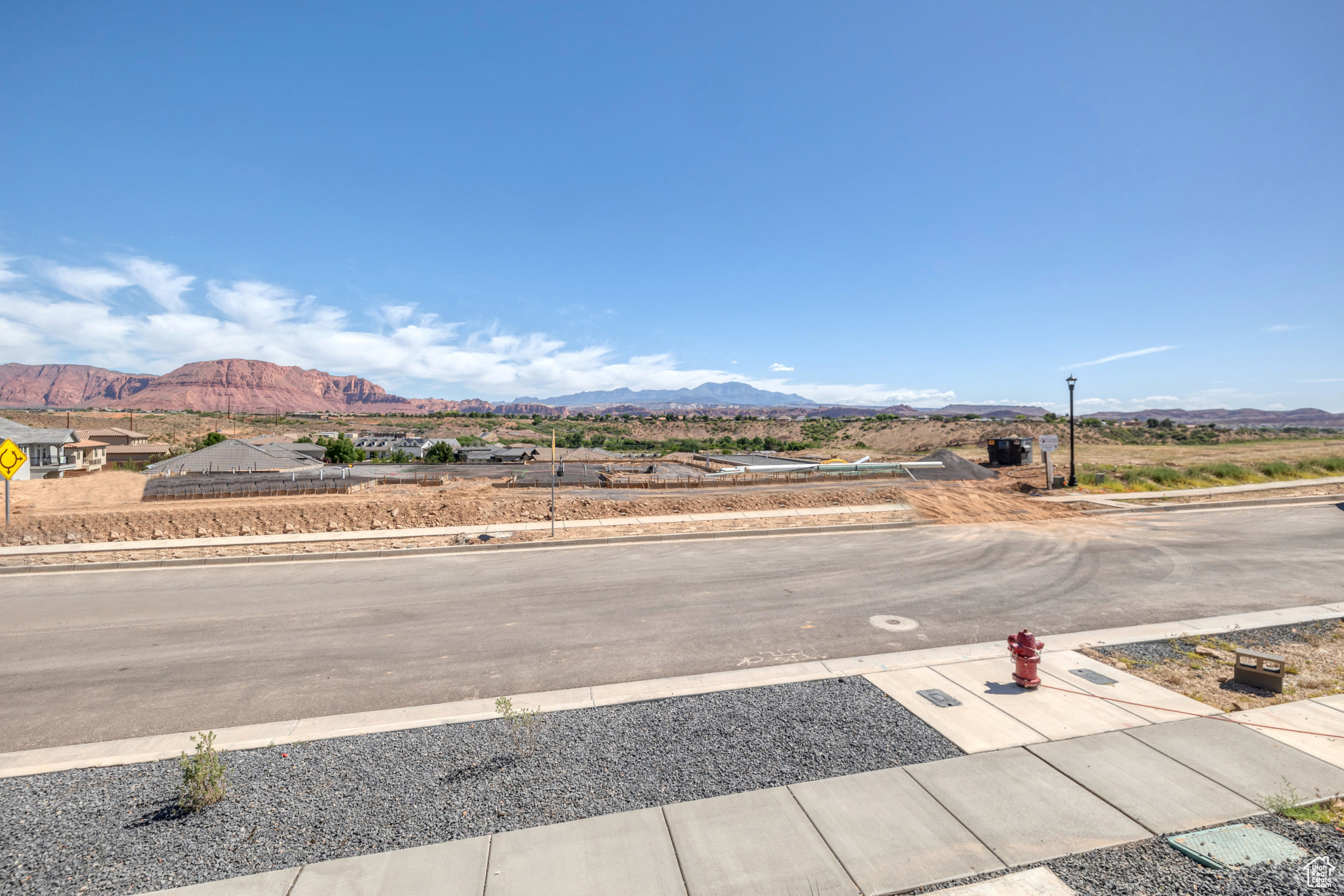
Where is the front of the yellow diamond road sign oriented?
toward the camera

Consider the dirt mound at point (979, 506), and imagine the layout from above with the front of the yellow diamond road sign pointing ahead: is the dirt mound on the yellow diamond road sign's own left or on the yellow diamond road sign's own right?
on the yellow diamond road sign's own left

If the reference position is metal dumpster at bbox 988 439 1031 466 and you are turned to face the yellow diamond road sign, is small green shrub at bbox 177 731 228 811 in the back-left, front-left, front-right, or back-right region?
front-left

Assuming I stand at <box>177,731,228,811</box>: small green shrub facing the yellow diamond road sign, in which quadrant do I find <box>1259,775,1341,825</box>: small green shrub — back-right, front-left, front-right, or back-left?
back-right

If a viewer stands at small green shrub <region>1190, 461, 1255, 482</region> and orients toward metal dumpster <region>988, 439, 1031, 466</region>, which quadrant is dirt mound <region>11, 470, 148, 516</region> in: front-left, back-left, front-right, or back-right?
front-left

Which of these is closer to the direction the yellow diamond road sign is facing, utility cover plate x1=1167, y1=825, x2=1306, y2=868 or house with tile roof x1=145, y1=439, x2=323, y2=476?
the utility cover plate

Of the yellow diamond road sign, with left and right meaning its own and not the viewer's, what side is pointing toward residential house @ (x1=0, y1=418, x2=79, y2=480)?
back

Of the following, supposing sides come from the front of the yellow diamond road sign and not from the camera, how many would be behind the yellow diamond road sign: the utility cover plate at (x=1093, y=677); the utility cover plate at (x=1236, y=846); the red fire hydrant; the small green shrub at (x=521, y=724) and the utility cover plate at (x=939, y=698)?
0

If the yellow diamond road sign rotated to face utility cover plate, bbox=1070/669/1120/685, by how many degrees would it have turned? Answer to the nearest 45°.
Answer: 0° — it already faces it

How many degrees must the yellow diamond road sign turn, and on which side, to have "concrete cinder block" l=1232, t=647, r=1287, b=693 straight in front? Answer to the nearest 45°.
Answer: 0° — it already faces it

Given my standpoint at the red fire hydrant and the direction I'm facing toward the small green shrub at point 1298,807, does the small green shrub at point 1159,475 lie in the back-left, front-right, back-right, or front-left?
back-left

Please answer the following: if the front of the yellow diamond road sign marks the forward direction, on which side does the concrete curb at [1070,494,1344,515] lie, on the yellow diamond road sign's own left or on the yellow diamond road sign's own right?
on the yellow diamond road sign's own left

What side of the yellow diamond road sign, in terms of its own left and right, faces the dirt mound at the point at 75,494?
back

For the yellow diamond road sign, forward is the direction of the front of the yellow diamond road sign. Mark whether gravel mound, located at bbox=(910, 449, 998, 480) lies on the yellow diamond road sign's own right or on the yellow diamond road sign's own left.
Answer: on the yellow diamond road sign's own left

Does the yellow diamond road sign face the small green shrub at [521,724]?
yes

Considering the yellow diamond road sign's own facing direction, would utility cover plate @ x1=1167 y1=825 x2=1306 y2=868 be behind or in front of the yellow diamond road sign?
in front

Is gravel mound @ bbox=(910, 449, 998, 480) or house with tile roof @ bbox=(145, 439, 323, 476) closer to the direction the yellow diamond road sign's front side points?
the gravel mound

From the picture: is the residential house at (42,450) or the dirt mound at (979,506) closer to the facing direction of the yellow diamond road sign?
the dirt mound
